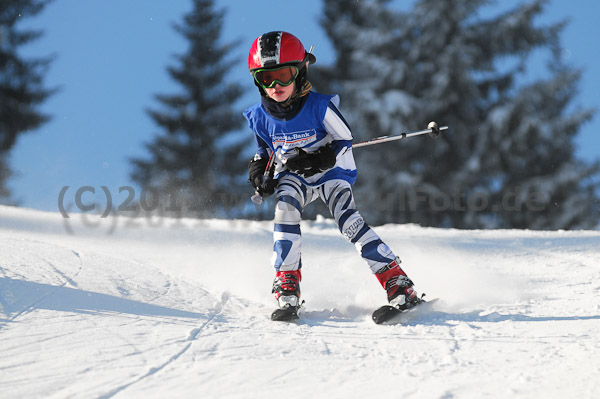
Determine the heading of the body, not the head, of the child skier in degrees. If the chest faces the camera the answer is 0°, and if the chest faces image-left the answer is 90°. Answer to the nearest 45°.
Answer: approximately 0°

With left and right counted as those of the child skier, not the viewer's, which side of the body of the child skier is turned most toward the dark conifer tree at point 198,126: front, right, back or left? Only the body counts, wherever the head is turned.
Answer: back

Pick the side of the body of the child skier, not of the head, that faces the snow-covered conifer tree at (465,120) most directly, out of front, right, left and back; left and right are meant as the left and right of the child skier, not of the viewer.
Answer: back
